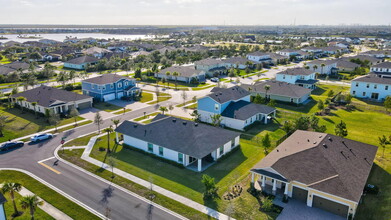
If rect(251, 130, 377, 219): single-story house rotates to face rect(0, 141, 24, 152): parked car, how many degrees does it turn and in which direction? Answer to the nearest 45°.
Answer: approximately 45° to its right

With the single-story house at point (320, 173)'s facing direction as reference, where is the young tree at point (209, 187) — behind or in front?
in front

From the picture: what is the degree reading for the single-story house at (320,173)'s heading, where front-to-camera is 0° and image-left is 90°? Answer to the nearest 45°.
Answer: approximately 45°

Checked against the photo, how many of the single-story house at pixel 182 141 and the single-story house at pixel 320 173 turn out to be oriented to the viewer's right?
0

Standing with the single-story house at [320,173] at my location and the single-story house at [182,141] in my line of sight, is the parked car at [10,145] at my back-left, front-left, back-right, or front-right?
front-left

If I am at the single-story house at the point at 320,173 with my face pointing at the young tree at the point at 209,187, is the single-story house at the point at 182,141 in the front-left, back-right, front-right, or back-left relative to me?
front-right
